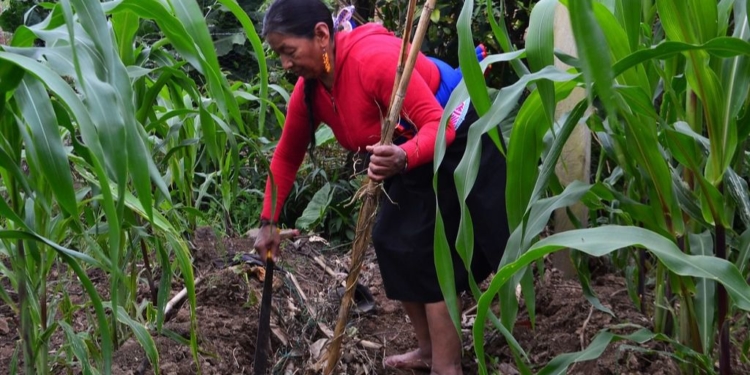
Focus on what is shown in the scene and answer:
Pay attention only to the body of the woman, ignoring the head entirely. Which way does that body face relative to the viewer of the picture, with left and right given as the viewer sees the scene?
facing to the left of the viewer

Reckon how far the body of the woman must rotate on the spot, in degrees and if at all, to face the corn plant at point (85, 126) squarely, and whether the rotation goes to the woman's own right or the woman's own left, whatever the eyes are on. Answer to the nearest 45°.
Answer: approximately 45° to the woman's own left
